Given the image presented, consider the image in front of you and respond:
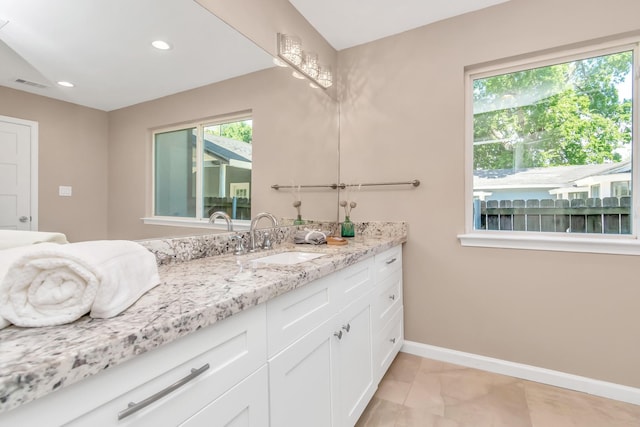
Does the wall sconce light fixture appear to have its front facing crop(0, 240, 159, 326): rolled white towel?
no

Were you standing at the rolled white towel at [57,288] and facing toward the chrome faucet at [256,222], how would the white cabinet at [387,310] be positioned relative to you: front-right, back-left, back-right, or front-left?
front-right

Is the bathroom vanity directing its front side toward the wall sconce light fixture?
no

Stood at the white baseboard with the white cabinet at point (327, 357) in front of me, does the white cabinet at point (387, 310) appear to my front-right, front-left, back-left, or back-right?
front-right

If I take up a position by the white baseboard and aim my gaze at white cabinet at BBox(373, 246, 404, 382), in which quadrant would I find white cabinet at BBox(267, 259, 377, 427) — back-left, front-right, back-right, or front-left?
front-left

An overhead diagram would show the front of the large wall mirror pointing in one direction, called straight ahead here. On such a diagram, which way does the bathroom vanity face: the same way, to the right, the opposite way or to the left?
the same way

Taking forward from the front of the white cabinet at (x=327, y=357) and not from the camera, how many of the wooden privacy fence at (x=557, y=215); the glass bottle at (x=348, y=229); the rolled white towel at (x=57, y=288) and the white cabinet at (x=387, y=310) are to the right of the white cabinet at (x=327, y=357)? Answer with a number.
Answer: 1

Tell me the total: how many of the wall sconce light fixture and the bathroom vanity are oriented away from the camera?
0

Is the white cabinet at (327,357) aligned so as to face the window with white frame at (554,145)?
no

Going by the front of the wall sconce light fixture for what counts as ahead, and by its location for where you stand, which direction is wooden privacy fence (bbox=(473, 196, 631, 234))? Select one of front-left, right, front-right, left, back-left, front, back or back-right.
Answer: front-left

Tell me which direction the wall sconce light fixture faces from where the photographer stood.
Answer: facing the viewer and to the right of the viewer

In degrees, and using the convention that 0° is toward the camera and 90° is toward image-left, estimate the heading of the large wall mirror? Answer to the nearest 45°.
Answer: approximately 315°

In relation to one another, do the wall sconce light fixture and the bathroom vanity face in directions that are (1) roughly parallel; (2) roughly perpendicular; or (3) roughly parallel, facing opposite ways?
roughly parallel
